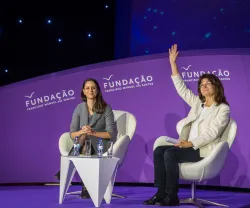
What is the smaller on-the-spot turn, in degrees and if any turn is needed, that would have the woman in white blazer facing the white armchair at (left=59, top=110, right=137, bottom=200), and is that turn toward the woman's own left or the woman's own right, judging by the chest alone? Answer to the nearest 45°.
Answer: approximately 90° to the woman's own right

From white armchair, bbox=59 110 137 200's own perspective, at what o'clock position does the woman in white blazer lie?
The woman in white blazer is roughly at 9 o'clock from the white armchair.

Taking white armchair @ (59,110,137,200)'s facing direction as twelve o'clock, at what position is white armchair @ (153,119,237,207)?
white armchair @ (153,119,237,207) is roughly at 9 o'clock from white armchair @ (59,110,137,200).

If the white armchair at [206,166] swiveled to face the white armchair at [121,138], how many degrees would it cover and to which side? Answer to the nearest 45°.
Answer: approximately 45° to its right

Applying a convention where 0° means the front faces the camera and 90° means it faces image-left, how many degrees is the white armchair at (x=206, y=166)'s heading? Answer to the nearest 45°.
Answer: approximately 90°

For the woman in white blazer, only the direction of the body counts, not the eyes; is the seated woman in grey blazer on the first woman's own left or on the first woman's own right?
on the first woman's own right
